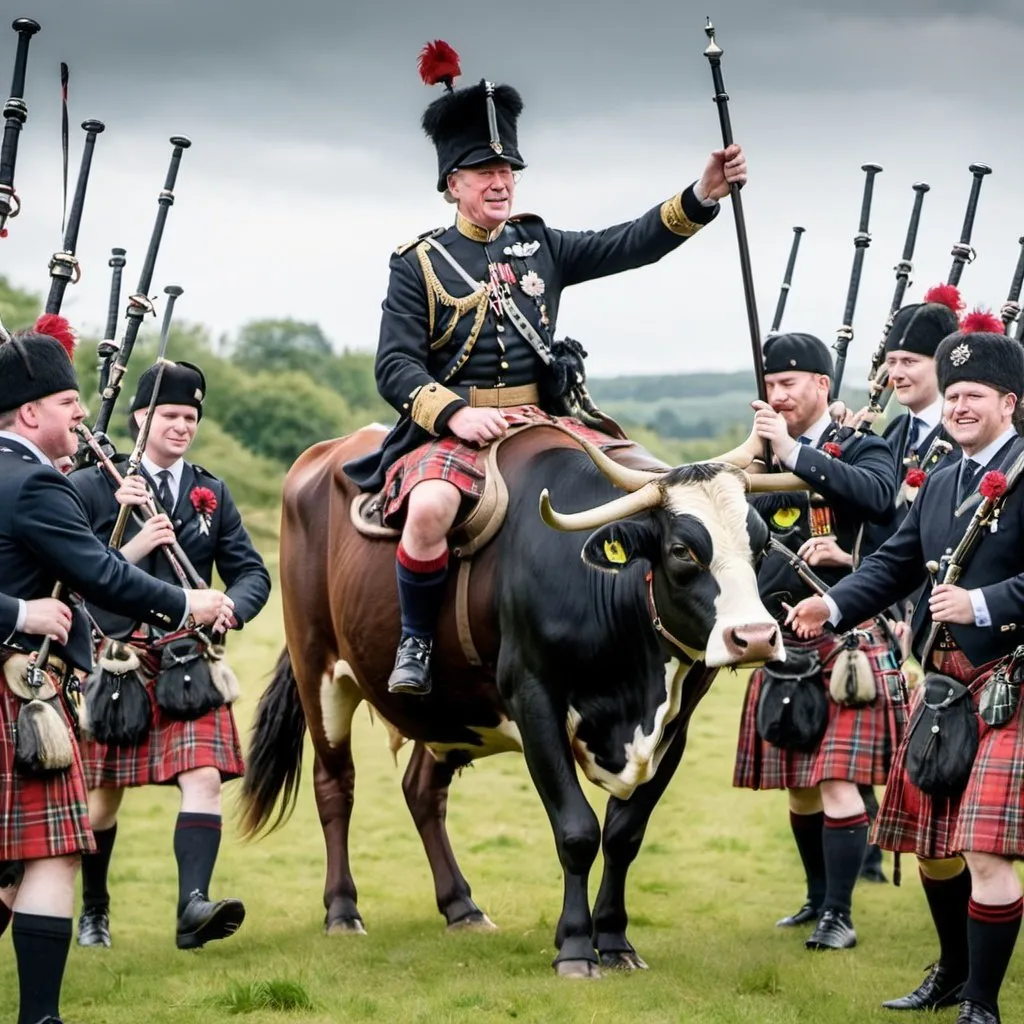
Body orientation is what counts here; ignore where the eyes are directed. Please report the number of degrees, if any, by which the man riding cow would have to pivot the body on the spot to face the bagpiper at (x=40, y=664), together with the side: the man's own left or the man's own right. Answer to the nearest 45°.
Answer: approximately 90° to the man's own right

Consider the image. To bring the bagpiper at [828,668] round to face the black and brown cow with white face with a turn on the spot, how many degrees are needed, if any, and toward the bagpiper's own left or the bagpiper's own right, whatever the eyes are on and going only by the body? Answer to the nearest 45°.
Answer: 0° — they already face it

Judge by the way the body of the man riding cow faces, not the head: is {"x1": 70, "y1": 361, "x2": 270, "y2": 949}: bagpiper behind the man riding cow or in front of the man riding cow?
behind

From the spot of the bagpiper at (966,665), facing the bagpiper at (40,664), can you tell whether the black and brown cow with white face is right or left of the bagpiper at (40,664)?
right

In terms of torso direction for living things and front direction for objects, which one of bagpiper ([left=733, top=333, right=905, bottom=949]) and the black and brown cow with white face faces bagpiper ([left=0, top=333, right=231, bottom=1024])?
bagpiper ([left=733, top=333, right=905, bottom=949])

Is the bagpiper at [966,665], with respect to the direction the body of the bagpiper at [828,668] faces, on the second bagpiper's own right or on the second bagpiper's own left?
on the second bagpiper's own left

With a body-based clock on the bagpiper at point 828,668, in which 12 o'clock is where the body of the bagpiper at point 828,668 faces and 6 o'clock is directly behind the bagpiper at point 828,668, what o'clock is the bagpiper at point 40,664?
the bagpiper at point 40,664 is roughly at 12 o'clock from the bagpiper at point 828,668.

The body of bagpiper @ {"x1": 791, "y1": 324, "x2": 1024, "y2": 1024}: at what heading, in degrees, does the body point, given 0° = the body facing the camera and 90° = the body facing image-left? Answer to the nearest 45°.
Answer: approximately 45°

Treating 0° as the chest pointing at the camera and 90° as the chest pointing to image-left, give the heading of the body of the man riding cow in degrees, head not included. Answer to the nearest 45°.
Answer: approximately 315°
